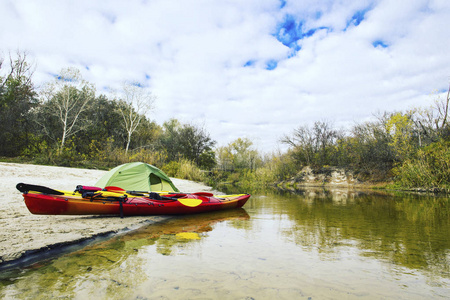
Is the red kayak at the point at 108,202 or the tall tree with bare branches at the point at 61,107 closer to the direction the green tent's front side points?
the red kayak

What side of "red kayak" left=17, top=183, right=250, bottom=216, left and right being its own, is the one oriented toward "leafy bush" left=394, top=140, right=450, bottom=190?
front

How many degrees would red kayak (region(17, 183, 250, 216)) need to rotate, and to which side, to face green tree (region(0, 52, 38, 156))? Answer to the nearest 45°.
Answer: approximately 135° to its left

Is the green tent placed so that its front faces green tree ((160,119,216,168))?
no

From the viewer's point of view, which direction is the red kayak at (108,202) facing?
to the viewer's right

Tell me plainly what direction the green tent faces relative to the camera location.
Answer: facing the viewer and to the right of the viewer

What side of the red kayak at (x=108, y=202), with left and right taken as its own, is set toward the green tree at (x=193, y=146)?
left

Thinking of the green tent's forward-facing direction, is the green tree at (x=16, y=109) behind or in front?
behind

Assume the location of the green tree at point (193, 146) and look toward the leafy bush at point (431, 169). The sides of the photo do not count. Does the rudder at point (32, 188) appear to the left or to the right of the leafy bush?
right
